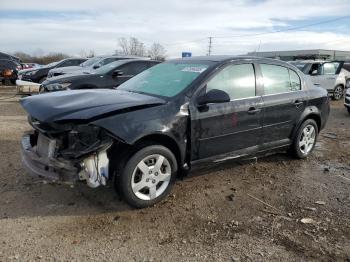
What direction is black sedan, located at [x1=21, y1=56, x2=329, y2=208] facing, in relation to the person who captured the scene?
facing the viewer and to the left of the viewer

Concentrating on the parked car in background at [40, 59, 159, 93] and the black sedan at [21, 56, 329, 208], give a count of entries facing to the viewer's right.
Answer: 0

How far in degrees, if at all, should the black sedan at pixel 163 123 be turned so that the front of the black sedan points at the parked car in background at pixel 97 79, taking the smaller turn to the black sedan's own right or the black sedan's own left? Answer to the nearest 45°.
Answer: approximately 135° to the black sedan's own right

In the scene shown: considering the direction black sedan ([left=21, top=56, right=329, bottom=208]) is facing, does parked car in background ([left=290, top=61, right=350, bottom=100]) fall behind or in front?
behind

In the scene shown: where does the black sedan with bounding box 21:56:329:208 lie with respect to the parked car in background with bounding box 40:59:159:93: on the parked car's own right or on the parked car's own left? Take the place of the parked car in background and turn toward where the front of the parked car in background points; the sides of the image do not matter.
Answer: on the parked car's own left

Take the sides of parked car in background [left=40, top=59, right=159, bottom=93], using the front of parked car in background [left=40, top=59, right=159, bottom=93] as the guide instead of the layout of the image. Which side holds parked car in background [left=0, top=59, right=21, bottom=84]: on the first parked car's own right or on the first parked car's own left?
on the first parked car's own right

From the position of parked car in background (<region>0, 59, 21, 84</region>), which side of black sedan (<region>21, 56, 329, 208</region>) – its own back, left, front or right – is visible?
right
